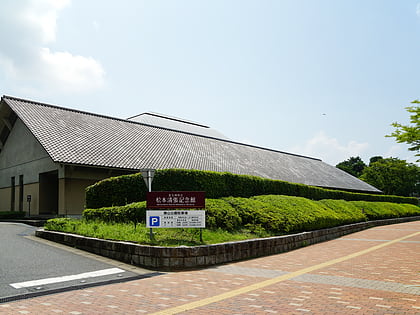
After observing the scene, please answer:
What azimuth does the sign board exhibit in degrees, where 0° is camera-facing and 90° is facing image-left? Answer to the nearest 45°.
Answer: approximately 0°

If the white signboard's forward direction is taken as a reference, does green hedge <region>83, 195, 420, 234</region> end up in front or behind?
behind

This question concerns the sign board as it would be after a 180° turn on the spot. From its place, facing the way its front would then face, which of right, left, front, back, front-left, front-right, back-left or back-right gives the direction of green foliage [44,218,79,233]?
front-left

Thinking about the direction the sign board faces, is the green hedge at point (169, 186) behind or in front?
behind

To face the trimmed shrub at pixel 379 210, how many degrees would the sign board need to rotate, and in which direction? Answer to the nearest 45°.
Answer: approximately 135° to its left

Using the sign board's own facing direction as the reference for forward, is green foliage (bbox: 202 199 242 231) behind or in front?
behind

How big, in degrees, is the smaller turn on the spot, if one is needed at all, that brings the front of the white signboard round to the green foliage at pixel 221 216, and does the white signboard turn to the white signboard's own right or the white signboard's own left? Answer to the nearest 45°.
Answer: approximately 135° to the white signboard's own left

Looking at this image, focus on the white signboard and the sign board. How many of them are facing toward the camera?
2

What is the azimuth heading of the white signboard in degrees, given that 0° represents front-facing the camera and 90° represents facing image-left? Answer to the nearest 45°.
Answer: approximately 0°
